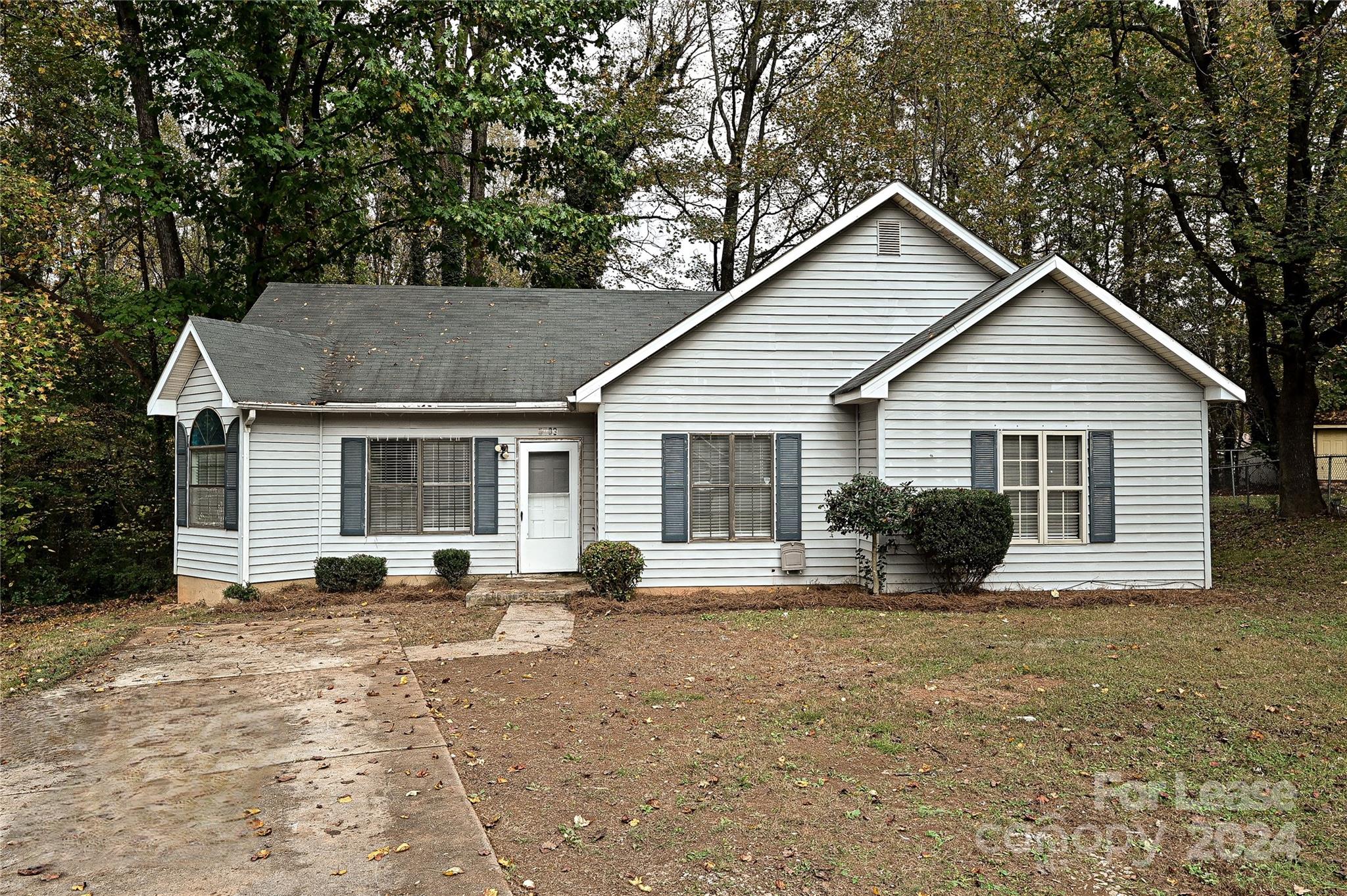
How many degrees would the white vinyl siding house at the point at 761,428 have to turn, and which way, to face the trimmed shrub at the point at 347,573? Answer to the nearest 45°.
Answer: approximately 90° to its right

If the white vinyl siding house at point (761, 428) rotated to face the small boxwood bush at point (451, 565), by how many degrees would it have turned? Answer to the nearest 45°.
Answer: approximately 90° to its right

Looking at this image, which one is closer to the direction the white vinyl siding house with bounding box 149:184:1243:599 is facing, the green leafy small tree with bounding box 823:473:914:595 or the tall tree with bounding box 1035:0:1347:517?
the green leafy small tree

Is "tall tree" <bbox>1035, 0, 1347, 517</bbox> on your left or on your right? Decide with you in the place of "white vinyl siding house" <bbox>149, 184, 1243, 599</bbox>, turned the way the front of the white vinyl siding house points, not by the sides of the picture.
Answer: on your left

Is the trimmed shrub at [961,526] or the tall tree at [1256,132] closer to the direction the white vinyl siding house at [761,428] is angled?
the trimmed shrub

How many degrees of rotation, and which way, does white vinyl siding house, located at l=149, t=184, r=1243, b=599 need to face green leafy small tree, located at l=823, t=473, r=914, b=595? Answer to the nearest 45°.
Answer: approximately 45° to its left

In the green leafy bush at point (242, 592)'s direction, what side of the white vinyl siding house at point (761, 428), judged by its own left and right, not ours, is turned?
right

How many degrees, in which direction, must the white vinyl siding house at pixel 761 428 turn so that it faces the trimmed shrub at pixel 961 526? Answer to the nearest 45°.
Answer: approximately 45° to its left

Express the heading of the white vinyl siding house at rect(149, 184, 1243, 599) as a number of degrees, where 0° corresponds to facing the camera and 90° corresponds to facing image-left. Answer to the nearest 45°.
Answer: approximately 0°

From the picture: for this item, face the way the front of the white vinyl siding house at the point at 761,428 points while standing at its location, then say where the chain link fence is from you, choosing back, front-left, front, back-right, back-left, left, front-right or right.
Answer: back-left
